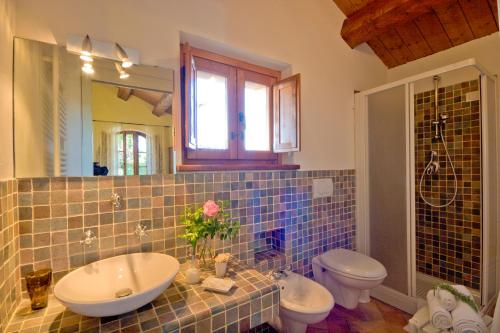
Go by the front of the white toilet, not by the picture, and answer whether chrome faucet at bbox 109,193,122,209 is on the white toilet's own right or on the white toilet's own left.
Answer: on the white toilet's own right

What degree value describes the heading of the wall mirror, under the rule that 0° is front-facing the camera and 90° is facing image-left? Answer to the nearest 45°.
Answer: approximately 315°

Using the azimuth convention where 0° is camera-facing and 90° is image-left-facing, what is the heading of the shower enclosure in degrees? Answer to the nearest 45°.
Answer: approximately 45°

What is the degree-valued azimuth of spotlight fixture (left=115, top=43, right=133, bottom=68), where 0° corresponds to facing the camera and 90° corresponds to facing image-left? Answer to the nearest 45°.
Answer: approximately 315°

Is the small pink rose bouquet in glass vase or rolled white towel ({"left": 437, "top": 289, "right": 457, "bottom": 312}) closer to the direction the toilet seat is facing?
the rolled white towel

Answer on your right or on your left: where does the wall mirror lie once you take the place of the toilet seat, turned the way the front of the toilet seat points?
on your right
